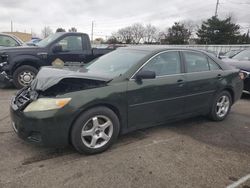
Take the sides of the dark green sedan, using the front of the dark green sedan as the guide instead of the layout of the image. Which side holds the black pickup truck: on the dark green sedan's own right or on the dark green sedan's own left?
on the dark green sedan's own right

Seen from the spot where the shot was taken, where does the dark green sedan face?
facing the viewer and to the left of the viewer
